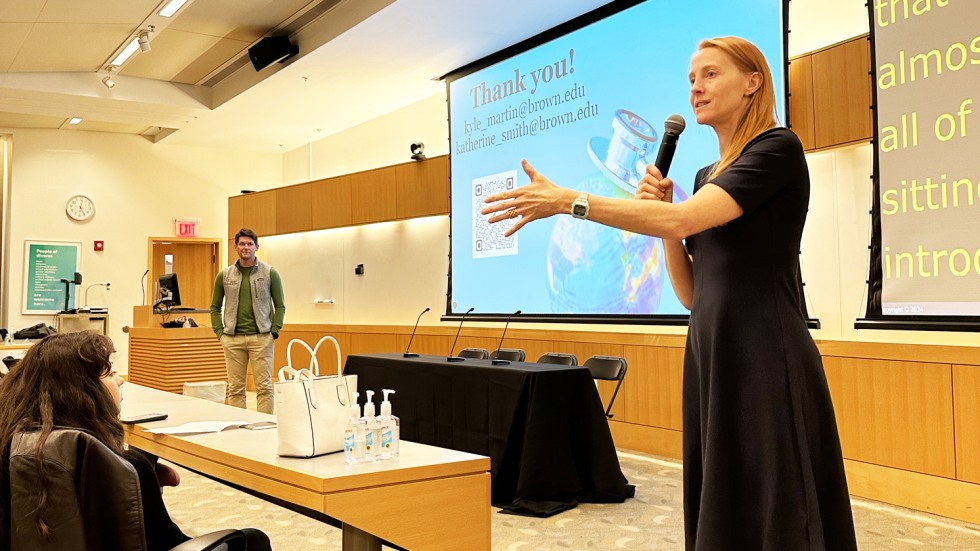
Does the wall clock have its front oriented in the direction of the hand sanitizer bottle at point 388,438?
yes

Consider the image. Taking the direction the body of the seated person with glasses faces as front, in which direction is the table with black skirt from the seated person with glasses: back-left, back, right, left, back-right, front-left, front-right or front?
front

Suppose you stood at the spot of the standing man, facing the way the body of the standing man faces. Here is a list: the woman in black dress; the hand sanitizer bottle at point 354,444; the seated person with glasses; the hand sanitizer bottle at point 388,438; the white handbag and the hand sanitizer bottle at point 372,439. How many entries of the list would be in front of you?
6

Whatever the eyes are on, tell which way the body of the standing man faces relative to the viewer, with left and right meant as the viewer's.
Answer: facing the viewer

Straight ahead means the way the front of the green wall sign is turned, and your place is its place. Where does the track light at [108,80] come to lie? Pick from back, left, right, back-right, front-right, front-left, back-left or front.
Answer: front

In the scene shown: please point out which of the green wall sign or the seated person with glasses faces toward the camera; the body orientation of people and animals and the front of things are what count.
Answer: the green wall sign

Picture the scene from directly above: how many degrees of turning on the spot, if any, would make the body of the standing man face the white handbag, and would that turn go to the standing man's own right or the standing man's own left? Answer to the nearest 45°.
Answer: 0° — they already face it

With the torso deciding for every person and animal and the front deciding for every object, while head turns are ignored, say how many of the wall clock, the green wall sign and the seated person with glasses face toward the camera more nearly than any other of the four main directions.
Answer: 2

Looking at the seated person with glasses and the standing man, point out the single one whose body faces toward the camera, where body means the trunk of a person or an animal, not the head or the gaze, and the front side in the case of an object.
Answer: the standing man

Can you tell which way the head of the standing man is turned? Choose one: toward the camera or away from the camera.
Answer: toward the camera

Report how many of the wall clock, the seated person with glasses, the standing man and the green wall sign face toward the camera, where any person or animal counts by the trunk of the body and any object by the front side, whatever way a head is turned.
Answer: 3

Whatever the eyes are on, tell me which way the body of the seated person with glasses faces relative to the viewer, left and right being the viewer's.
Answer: facing away from the viewer and to the right of the viewer

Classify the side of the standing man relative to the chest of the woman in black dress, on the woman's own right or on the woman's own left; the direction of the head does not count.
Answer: on the woman's own right

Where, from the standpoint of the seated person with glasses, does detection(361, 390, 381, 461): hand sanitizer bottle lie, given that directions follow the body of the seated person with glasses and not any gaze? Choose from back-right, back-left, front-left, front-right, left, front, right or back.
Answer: front-right

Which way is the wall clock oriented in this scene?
toward the camera

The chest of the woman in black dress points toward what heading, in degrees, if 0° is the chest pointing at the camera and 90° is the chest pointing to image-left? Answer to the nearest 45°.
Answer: approximately 45°

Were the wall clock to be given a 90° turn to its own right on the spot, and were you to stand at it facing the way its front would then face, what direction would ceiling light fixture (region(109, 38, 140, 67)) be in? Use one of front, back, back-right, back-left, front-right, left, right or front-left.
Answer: left

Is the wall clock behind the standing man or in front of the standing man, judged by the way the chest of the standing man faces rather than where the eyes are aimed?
behind
